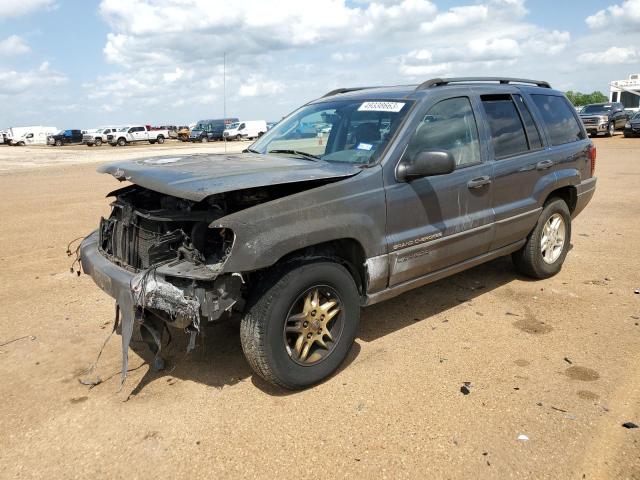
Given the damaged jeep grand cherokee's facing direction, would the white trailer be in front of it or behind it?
behind

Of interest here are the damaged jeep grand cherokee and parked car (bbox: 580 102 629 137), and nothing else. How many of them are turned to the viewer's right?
0

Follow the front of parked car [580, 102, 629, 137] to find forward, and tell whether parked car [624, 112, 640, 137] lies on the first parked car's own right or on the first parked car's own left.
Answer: on the first parked car's own left

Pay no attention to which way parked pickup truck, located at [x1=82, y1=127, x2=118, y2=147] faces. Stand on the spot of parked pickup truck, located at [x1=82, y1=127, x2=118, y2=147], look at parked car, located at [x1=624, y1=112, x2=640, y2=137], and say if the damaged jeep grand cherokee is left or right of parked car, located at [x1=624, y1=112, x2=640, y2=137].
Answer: right

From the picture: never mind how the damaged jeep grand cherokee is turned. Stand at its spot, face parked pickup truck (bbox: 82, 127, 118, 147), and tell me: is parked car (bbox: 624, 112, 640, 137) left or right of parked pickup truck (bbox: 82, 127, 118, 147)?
right

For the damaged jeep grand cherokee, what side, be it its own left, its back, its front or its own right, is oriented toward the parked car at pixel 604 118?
back

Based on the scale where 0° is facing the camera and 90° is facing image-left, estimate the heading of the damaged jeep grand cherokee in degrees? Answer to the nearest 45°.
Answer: approximately 45°

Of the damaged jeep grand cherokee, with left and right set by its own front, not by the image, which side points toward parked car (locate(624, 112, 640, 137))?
back

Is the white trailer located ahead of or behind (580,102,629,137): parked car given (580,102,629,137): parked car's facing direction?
behind
